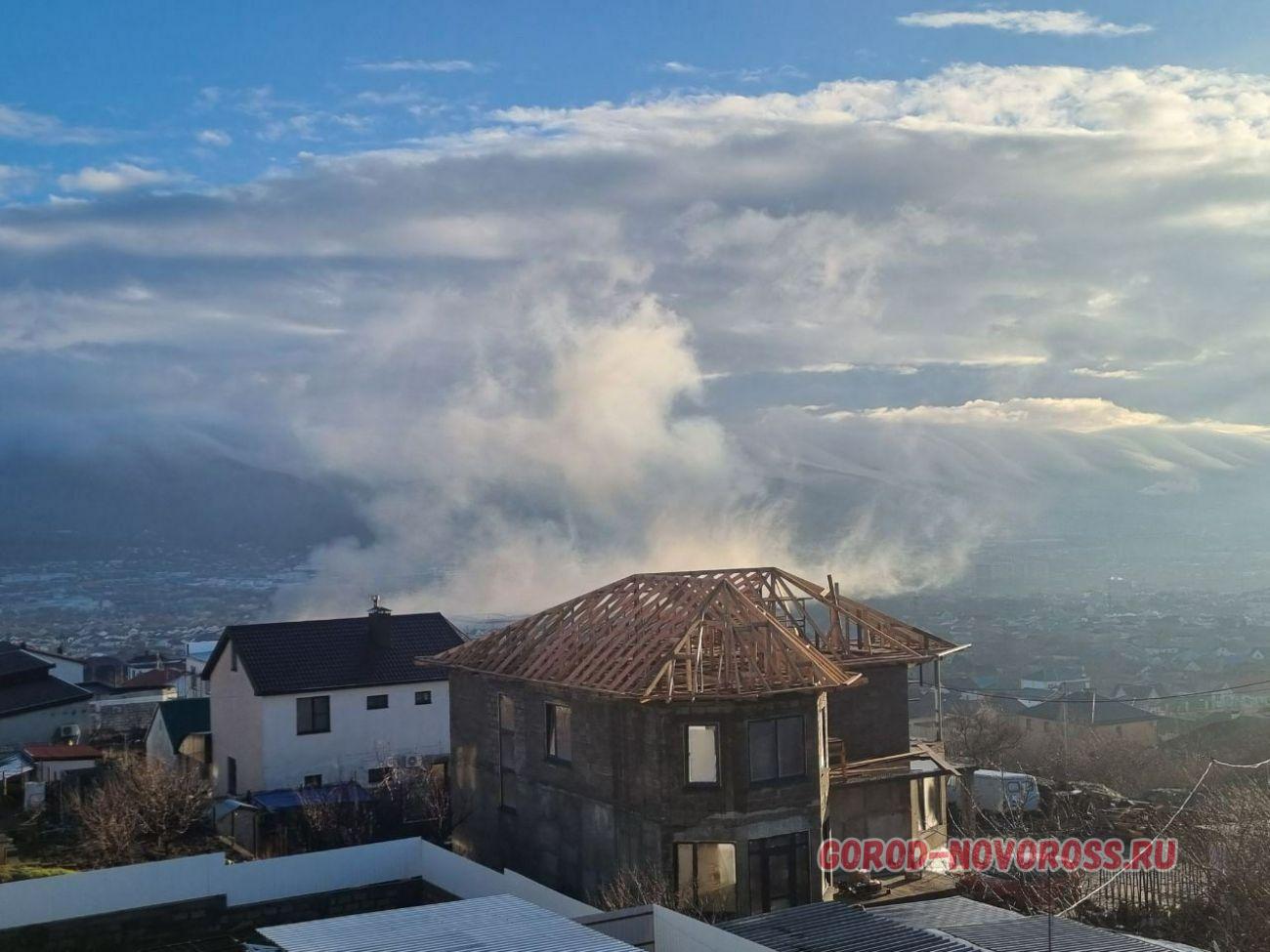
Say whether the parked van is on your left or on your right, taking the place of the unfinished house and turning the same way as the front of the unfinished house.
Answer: on your left

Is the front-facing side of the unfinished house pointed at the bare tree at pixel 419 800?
no

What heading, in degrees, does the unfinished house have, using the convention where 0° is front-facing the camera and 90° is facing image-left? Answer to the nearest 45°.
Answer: approximately 315°

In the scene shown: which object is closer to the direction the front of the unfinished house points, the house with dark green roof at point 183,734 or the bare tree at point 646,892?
the bare tree

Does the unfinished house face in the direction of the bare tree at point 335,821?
no

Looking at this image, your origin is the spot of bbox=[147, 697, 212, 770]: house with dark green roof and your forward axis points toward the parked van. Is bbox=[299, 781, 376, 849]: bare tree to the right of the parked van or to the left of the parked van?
right
